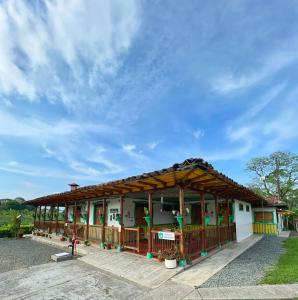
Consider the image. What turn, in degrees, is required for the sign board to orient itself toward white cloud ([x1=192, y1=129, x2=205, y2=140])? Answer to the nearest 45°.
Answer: approximately 180°

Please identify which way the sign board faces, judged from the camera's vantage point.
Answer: facing the viewer

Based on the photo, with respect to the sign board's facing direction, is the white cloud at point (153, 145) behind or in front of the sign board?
behind

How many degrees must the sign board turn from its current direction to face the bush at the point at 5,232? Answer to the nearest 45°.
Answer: approximately 135° to its right
